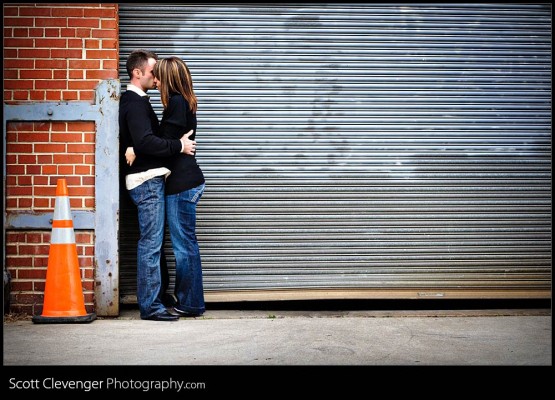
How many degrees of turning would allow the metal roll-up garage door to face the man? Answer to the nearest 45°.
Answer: approximately 45° to its right

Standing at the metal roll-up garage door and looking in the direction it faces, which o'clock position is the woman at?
The woman is roughly at 2 o'clock from the metal roll-up garage door.

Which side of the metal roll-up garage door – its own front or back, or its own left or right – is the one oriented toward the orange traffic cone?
right

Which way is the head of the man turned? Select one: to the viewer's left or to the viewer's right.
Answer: to the viewer's right

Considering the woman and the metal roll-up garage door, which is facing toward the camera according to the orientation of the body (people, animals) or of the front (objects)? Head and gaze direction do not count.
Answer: the metal roll-up garage door

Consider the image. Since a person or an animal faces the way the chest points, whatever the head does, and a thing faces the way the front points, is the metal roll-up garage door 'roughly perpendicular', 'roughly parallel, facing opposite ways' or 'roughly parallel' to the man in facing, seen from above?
roughly perpendicular

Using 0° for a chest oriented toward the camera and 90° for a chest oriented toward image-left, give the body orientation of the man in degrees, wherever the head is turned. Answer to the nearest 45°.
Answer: approximately 270°

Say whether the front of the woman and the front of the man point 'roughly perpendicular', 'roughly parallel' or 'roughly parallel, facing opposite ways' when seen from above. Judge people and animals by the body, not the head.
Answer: roughly parallel, facing opposite ways

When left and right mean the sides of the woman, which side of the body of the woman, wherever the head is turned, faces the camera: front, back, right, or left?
left

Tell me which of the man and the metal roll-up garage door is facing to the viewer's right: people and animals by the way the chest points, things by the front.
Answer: the man

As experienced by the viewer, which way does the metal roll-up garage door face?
facing the viewer

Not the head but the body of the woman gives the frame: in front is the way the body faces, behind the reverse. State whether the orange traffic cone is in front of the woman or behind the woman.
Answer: in front

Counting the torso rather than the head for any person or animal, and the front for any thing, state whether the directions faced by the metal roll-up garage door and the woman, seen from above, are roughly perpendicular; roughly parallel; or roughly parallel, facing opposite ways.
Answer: roughly perpendicular
